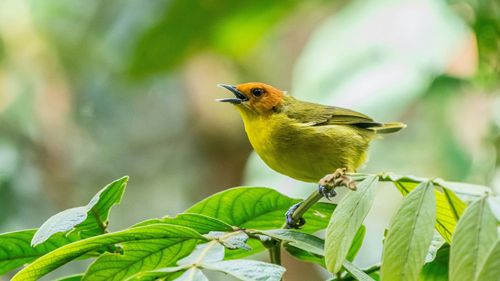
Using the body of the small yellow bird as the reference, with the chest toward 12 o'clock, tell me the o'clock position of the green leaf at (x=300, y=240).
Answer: The green leaf is roughly at 9 o'clock from the small yellow bird.

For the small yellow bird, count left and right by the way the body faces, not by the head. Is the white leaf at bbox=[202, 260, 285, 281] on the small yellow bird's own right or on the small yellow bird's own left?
on the small yellow bird's own left

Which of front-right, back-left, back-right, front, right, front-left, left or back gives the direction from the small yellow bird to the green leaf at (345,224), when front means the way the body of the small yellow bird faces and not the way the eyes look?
left

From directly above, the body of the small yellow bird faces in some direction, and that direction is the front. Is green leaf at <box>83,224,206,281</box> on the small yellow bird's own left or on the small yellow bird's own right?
on the small yellow bird's own left

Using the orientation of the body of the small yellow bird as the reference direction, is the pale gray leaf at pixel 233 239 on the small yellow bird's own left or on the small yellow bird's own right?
on the small yellow bird's own left

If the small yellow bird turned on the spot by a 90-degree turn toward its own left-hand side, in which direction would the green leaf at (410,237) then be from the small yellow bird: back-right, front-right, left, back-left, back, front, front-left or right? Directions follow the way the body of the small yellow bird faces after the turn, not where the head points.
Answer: left

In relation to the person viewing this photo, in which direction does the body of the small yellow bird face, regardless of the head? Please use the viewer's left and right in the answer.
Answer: facing to the left of the viewer

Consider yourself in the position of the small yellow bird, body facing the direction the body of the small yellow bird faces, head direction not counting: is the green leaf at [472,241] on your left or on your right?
on your left

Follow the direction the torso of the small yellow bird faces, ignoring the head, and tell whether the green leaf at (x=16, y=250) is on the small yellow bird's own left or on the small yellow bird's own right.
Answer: on the small yellow bird's own left
